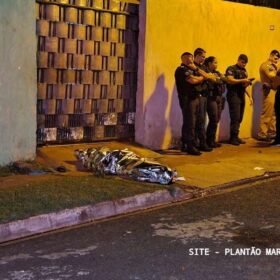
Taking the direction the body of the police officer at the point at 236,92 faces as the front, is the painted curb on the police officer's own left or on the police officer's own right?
on the police officer's own right

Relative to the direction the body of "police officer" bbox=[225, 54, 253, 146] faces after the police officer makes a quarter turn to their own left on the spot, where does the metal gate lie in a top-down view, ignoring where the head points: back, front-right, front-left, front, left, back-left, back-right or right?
back

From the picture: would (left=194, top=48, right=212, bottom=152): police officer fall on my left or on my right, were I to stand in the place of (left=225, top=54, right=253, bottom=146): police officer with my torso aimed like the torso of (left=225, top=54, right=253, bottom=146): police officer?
on my right

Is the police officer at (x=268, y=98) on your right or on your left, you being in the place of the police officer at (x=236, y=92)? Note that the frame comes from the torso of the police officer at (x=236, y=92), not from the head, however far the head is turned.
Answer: on your left

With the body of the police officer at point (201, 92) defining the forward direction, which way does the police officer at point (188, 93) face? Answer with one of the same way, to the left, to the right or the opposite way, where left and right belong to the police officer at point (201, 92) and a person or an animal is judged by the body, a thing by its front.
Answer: the same way

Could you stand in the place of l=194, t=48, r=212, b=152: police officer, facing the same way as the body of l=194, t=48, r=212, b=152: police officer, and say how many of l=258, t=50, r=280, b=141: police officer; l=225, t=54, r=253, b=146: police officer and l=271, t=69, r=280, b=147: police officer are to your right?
0
